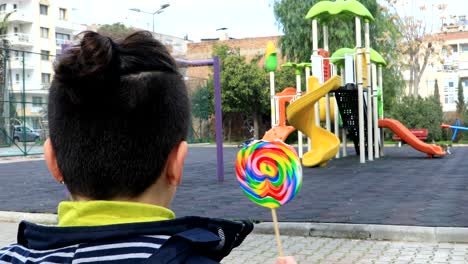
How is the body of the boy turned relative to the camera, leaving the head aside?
away from the camera

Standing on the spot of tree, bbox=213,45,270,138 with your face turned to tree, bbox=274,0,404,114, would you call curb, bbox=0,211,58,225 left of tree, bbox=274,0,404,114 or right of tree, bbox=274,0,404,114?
right

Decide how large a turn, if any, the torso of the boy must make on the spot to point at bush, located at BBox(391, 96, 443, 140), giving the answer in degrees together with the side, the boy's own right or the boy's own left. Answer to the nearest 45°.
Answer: approximately 45° to the boy's own right

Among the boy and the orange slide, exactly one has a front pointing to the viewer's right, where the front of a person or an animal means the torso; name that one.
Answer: the orange slide

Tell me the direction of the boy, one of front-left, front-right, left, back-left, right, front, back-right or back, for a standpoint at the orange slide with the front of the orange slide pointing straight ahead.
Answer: right

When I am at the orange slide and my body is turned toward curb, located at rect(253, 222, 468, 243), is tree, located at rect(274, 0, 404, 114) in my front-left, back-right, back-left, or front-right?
back-right

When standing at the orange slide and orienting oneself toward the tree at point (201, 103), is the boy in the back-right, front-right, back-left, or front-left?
back-left

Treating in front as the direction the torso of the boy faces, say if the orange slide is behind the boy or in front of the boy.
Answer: in front

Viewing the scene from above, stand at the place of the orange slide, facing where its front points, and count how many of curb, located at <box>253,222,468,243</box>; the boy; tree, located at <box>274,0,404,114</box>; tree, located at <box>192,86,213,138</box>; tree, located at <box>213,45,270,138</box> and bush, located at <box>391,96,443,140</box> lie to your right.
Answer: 2

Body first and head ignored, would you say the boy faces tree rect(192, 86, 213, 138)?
yes

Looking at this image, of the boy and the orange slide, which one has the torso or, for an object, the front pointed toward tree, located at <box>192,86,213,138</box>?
the boy

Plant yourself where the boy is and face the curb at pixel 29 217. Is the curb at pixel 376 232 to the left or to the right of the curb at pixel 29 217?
right

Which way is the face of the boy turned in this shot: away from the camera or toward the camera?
away from the camera

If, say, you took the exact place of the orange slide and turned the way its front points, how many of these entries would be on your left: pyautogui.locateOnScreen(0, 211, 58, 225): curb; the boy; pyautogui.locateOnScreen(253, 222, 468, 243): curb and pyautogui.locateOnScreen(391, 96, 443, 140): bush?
1

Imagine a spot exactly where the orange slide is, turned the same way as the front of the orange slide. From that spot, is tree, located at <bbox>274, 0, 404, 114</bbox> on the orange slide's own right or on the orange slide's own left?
on the orange slide's own left

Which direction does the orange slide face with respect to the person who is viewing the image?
facing to the right of the viewer

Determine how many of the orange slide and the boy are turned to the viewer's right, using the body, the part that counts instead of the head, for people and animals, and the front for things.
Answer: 1
